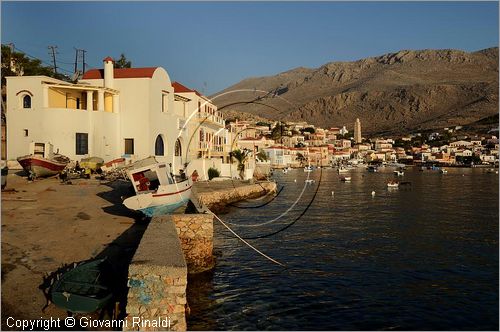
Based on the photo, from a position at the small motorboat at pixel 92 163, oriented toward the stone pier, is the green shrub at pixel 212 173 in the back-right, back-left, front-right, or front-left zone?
back-left

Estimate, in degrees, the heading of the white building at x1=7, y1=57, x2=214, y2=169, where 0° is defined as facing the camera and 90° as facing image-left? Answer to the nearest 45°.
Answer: approximately 315°

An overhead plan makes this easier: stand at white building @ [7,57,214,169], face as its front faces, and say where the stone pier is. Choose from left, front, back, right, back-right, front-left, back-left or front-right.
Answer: front-right

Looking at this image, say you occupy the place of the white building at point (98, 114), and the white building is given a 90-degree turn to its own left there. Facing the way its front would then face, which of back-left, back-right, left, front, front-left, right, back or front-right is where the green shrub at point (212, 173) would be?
front
